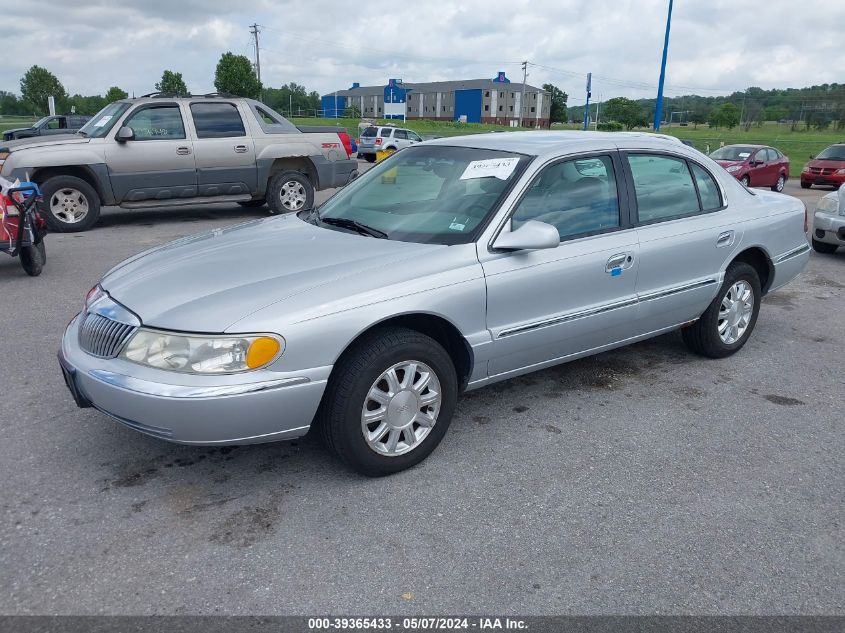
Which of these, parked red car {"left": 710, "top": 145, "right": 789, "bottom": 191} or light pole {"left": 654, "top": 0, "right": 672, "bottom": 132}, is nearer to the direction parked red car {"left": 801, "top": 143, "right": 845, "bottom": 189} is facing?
the parked red car

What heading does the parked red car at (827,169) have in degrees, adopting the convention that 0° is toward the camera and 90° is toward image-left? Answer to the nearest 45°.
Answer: approximately 45°

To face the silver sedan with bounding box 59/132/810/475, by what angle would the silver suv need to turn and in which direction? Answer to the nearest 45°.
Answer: approximately 135° to its right

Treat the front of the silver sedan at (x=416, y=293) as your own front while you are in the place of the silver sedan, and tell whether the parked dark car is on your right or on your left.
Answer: on your right

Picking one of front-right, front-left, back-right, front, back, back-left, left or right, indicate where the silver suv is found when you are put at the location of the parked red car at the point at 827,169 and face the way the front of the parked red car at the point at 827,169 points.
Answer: front-right

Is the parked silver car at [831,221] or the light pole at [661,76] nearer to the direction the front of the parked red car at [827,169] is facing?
the parked silver car

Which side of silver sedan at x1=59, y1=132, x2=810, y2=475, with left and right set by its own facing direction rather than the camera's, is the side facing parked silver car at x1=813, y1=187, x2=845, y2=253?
back

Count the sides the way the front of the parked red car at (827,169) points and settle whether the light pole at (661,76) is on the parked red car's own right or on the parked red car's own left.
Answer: on the parked red car's own right

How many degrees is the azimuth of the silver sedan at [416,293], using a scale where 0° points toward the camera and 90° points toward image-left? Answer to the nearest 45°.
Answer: approximately 45°

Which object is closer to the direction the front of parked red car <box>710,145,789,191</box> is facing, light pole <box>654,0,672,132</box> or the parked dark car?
the parked dark car

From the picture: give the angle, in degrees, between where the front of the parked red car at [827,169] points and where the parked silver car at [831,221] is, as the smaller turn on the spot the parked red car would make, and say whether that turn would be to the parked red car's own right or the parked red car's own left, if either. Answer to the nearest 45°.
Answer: approximately 45° to the parked red car's own left
